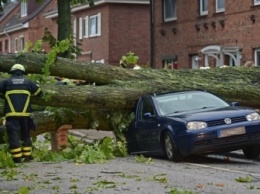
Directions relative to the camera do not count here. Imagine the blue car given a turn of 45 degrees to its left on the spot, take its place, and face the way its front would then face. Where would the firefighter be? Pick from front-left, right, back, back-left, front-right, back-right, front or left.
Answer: back

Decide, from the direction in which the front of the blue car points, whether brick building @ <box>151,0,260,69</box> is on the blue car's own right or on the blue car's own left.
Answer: on the blue car's own left

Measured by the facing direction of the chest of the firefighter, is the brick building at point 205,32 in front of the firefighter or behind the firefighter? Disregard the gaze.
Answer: in front

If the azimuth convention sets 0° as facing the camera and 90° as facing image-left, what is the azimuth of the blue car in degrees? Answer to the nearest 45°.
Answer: approximately 315°
